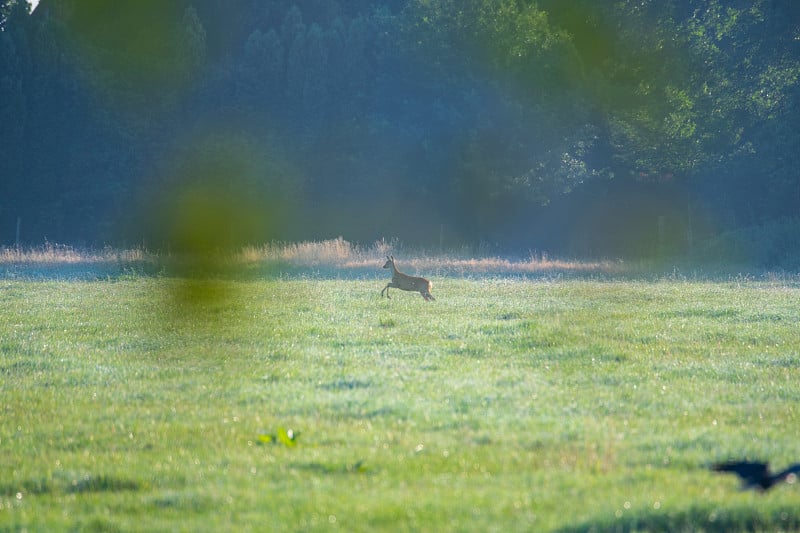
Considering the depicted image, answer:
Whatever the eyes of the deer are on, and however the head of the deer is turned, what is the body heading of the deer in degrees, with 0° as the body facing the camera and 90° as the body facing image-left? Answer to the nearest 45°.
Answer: approximately 90°
